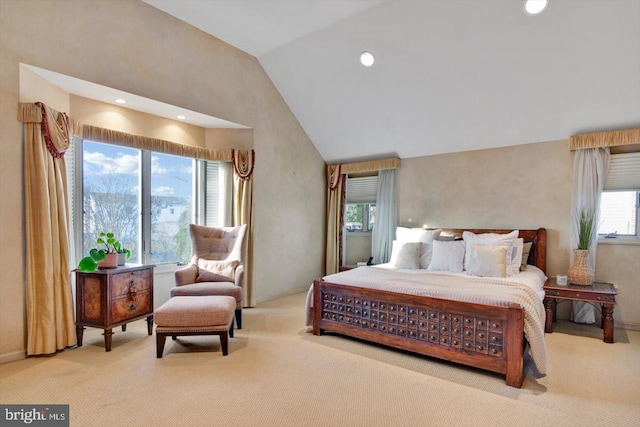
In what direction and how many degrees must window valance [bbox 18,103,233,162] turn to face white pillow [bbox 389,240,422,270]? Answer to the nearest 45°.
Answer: approximately 45° to its left

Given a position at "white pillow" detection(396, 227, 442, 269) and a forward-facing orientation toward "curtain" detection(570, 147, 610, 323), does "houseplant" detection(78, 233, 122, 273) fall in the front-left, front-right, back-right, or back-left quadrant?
back-right

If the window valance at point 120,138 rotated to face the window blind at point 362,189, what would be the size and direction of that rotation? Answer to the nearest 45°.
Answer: approximately 45° to its left

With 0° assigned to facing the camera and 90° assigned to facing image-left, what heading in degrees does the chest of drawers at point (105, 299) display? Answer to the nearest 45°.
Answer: approximately 315°

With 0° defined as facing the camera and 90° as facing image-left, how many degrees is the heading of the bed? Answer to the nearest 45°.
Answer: approximately 45°

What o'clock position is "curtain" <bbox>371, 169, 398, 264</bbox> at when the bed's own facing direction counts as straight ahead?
The curtain is roughly at 4 o'clock from the bed.

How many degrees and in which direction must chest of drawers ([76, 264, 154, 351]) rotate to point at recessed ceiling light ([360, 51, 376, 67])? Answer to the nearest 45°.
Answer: approximately 45° to its left

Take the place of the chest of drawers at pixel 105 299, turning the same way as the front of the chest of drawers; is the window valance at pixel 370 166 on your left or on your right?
on your left

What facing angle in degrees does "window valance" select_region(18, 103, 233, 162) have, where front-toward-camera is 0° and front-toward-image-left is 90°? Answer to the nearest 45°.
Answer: approximately 315°

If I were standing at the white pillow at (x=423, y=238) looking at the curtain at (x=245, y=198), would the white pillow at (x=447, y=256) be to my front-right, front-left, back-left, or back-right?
back-left

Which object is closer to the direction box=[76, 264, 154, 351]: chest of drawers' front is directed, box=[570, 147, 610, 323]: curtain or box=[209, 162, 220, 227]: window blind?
the curtain

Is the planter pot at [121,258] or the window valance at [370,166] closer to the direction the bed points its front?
the planter pot
